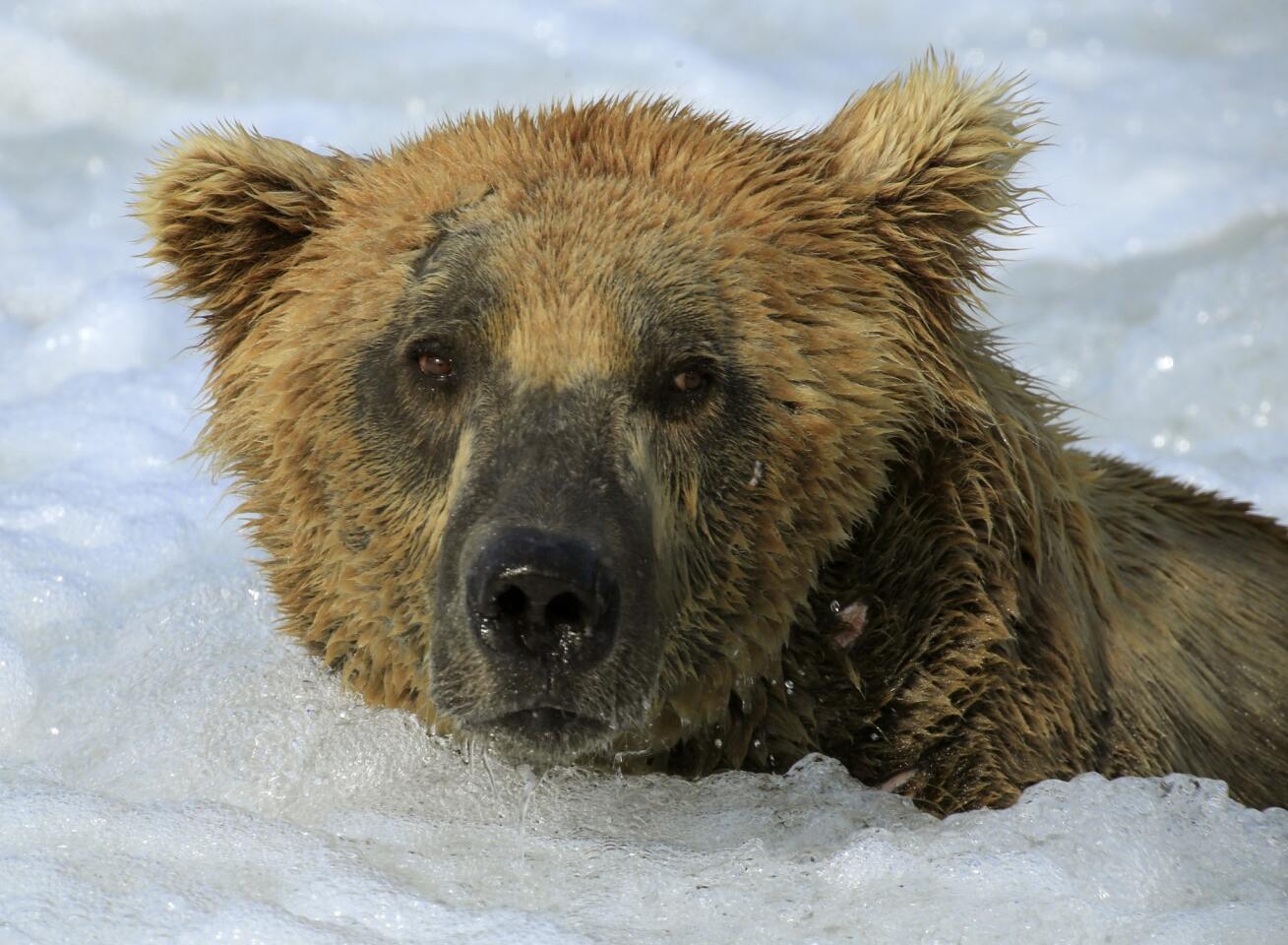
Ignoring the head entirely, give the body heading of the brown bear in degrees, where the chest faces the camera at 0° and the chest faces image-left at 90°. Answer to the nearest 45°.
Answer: approximately 45°
